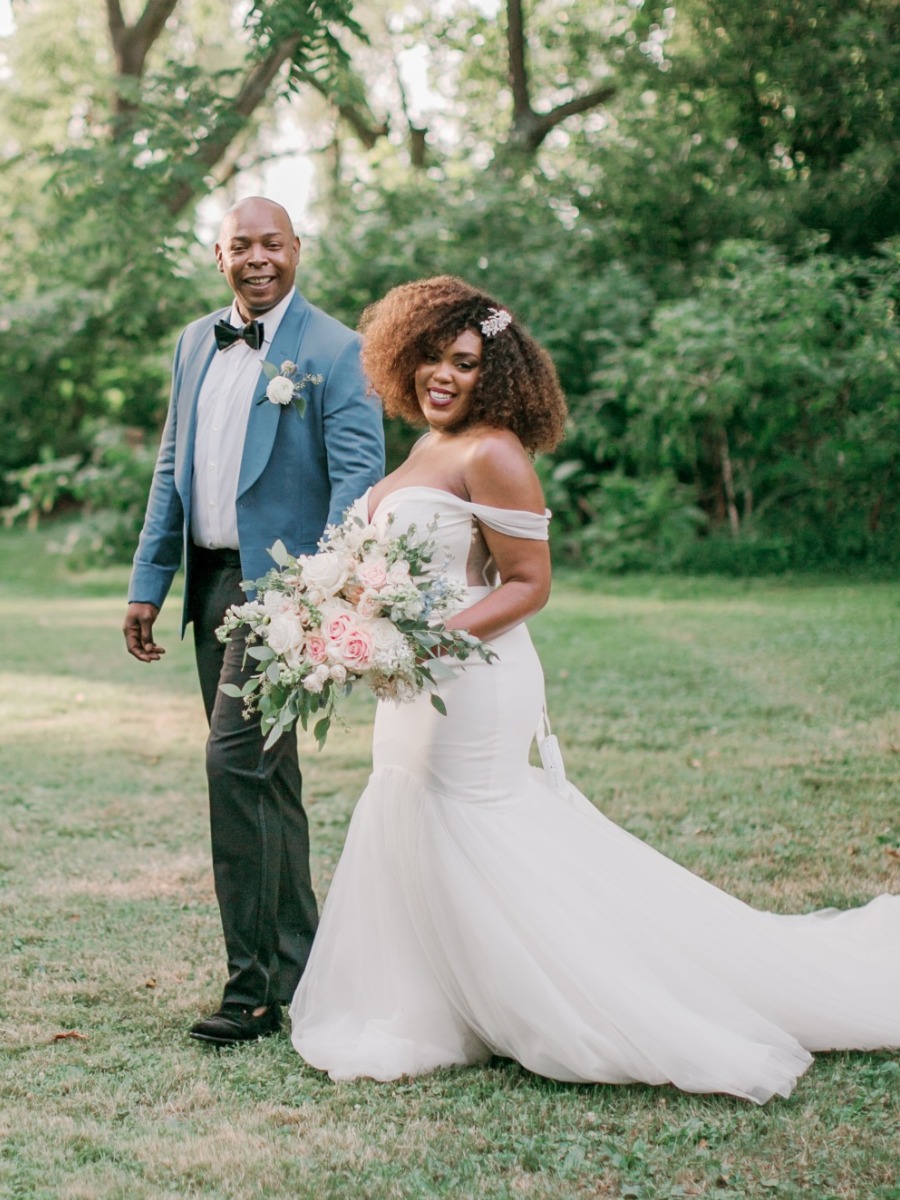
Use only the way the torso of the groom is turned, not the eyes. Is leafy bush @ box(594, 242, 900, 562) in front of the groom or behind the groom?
behind

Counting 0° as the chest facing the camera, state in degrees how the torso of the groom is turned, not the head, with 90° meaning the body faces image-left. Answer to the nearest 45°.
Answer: approximately 45°

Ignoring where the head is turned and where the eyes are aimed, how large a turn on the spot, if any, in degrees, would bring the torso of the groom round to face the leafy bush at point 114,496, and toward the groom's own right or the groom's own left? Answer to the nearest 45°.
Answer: approximately 135° to the groom's own right

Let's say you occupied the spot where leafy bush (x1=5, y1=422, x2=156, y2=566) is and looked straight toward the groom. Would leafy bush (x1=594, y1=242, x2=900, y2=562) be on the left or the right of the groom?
left
